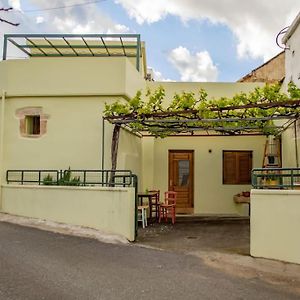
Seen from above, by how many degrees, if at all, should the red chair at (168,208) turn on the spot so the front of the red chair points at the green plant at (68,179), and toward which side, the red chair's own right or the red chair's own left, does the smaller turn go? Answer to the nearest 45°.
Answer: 0° — it already faces it

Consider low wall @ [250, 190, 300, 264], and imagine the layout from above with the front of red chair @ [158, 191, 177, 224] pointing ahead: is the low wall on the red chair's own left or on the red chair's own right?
on the red chair's own left

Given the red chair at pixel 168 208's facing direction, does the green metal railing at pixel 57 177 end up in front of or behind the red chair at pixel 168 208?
in front

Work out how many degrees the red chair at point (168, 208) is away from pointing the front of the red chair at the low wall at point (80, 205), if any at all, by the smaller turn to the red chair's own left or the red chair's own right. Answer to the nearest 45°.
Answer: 0° — it already faces it

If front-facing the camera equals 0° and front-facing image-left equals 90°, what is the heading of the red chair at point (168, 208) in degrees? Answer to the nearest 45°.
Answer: approximately 45°

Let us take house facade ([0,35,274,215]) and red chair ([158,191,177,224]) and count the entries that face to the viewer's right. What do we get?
0
